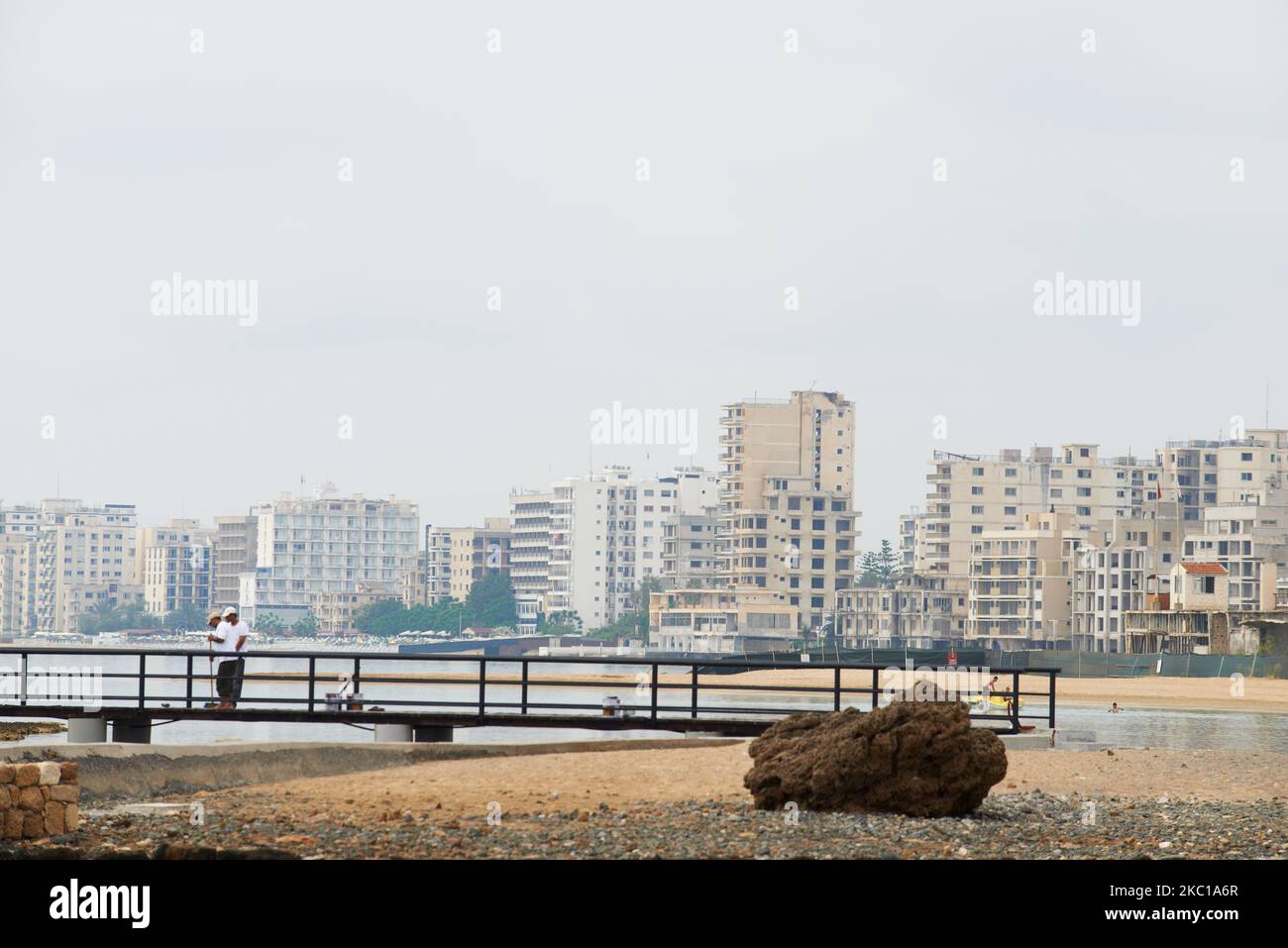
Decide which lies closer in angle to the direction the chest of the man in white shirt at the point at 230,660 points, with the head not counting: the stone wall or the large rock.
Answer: the stone wall

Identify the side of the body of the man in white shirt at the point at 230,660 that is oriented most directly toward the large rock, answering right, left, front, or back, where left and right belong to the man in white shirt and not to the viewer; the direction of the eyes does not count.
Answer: left
